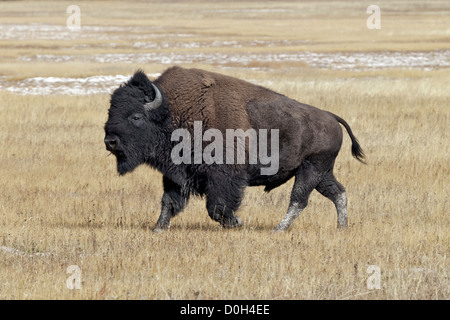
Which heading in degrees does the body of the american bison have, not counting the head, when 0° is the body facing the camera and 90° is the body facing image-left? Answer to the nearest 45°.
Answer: approximately 90°
